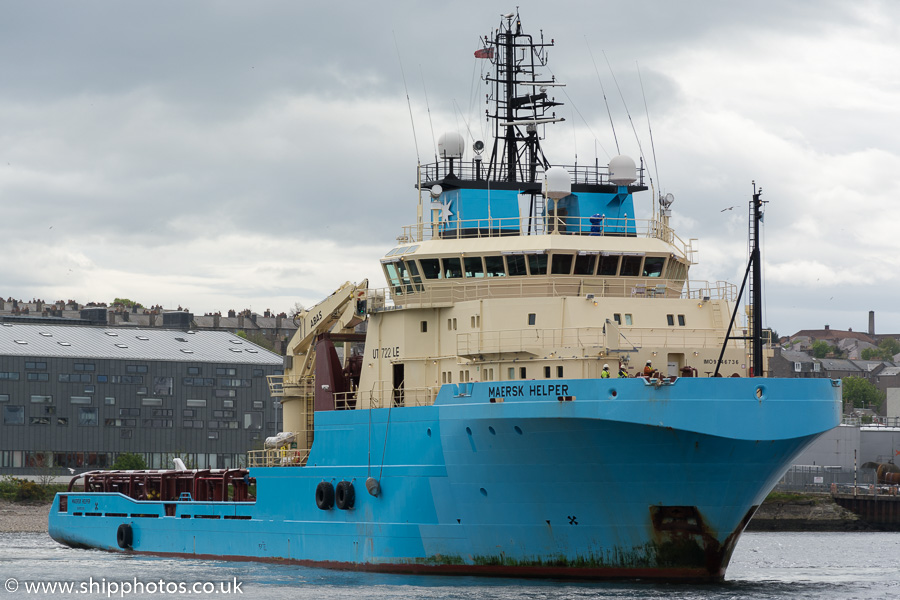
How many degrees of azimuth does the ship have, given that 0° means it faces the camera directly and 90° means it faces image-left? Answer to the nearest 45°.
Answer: approximately 315°
